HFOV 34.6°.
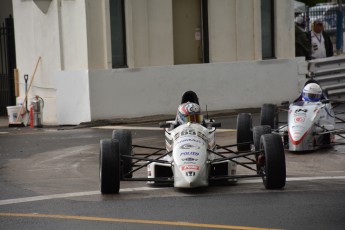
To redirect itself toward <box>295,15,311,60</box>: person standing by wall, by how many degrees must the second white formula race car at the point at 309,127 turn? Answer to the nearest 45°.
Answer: approximately 135° to its right

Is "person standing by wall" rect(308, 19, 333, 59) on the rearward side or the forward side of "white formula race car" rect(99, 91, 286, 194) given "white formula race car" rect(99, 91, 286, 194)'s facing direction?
on the rearward side

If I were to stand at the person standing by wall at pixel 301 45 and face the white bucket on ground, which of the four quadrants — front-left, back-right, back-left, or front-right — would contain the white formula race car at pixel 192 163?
front-left

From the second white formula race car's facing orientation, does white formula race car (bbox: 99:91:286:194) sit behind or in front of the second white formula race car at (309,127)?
in front

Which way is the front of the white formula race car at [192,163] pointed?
toward the camera

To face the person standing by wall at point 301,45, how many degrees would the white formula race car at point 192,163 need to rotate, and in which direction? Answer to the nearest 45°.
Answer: approximately 180°

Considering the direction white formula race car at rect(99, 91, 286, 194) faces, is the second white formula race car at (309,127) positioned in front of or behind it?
behind

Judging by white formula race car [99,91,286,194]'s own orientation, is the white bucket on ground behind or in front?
behind

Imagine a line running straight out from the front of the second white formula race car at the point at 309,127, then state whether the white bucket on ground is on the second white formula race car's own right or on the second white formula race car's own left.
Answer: on the second white formula race car's own right

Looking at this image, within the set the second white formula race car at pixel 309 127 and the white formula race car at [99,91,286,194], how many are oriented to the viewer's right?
0

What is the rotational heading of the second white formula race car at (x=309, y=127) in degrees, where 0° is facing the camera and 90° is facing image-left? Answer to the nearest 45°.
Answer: approximately 45°

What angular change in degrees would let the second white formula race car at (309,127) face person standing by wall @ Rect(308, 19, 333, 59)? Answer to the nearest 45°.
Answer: approximately 135° to its right
